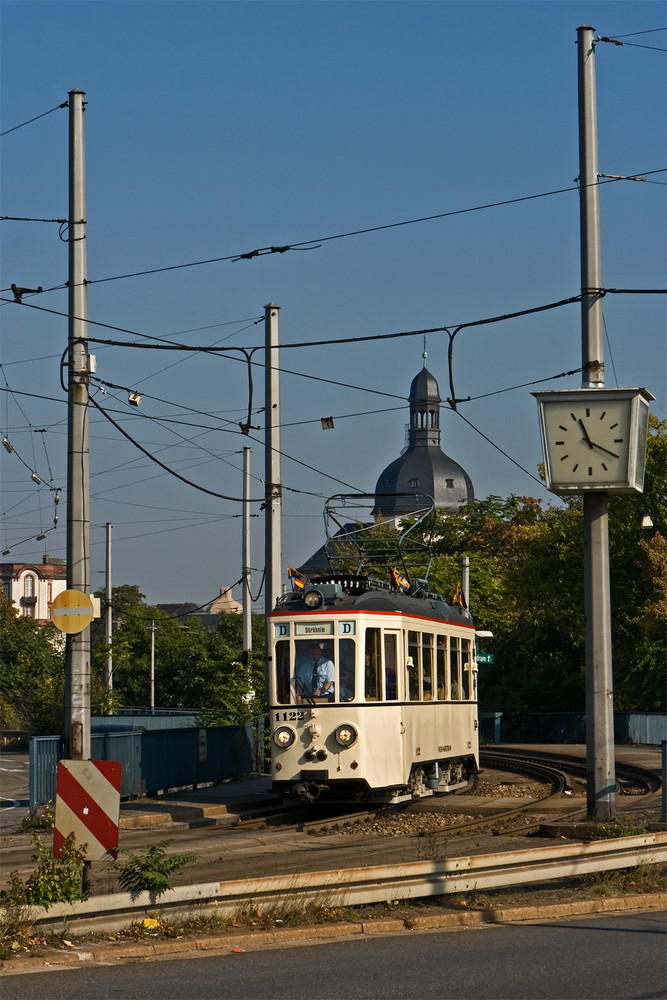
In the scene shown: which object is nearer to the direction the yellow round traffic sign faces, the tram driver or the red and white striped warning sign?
the red and white striped warning sign

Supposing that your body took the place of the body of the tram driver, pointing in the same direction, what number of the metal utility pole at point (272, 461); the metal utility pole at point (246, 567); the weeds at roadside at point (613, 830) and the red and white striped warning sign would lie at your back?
2

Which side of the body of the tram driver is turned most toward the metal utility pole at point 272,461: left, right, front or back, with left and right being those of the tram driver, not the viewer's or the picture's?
back

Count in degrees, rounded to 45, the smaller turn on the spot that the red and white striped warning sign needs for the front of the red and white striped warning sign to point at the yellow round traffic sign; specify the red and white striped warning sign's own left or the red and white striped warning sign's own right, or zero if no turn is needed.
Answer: approximately 180°

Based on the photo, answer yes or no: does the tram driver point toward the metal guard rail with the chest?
yes
